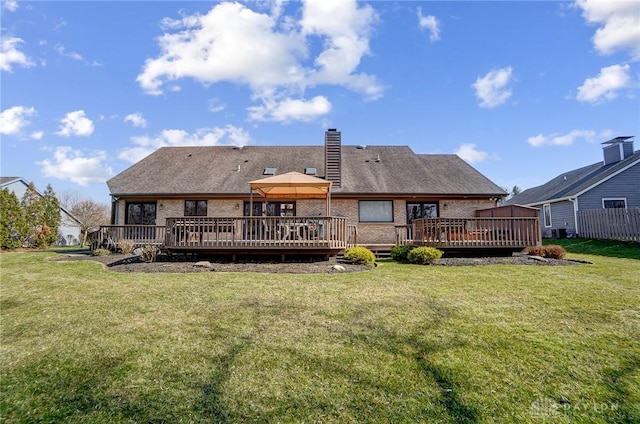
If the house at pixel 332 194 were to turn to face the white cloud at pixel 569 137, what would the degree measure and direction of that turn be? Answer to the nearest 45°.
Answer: approximately 90° to its right

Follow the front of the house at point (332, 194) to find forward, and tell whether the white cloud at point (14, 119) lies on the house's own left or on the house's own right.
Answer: on the house's own left

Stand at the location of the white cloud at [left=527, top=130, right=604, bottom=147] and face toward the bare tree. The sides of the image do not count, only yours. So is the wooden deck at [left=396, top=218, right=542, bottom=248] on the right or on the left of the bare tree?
left

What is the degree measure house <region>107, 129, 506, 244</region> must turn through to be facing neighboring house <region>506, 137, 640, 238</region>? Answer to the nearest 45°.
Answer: approximately 90° to its right

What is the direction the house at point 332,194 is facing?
away from the camera

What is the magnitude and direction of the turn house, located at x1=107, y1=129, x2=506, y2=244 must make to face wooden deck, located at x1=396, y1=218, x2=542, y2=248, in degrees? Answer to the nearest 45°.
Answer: approximately 135° to its right
